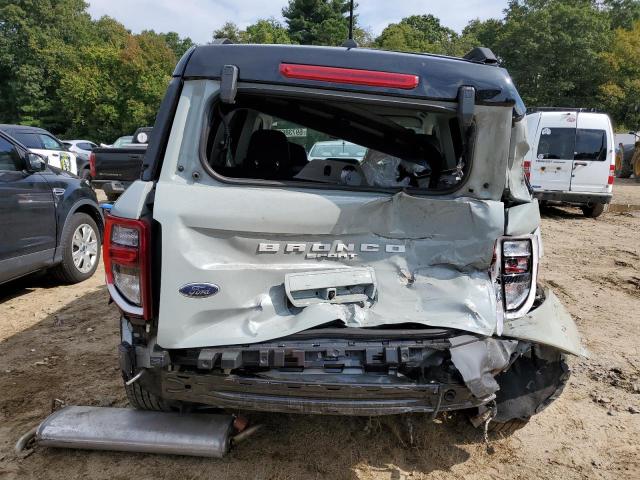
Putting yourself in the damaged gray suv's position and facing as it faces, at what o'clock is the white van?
The white van is roughly at 1 o'clock from the damaged gray suv.

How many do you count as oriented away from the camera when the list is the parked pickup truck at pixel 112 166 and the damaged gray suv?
2

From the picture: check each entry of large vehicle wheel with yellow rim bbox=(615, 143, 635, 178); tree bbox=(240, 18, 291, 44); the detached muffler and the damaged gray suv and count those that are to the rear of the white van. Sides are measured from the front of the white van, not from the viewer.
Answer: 2

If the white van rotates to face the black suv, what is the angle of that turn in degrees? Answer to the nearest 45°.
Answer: approximately 135° to its left

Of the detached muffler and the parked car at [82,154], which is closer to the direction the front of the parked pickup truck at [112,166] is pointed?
the parked car

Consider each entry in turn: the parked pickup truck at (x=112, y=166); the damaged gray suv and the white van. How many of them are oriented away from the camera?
3

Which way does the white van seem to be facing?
away from the camera

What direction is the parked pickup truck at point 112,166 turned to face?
away from the camera

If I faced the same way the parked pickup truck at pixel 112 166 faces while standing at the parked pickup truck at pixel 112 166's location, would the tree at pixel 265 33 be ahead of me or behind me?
ahead

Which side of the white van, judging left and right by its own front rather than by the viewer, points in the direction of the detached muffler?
back

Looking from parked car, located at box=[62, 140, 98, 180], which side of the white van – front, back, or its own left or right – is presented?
left

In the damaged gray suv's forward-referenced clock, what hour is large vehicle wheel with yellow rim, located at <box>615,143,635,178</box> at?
The large vehicle wheel with yellow rim is roughly at 1 o'clock from the damaged gray suv.

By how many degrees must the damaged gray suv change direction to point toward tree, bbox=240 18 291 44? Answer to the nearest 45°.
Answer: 0° — it already faces it

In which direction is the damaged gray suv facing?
away from the camera

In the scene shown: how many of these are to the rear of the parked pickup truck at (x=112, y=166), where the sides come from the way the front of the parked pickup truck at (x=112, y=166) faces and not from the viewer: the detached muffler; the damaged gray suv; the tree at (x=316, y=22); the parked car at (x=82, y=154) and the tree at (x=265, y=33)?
2
